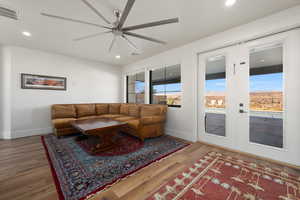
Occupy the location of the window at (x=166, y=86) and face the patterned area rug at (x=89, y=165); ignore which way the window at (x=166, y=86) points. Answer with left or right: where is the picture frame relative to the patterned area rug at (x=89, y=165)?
right

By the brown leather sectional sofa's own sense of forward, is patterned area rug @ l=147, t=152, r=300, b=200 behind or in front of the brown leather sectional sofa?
in front

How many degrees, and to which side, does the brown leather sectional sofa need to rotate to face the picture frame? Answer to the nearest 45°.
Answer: approximately 135° to its right

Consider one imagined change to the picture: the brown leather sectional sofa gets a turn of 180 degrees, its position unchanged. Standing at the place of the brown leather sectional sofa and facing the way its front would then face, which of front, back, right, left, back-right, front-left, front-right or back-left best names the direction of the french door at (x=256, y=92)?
back-right

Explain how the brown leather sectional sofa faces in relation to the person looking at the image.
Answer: facing the viewer

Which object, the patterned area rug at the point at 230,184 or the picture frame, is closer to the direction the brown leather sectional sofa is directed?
the patterned area rug
